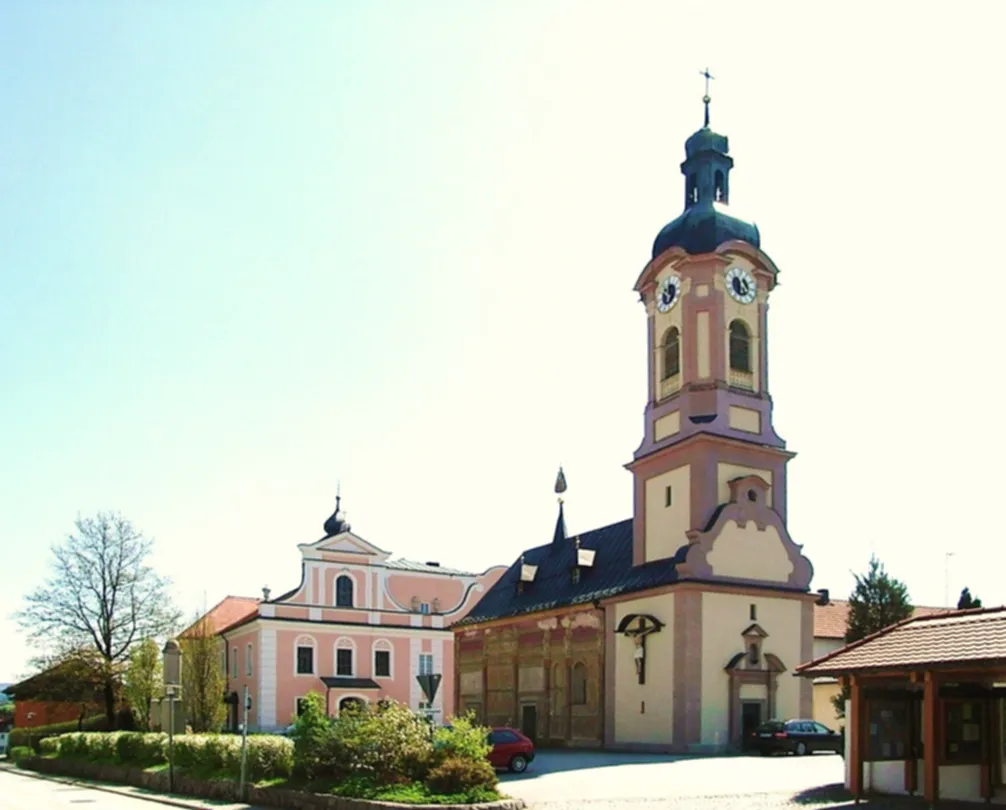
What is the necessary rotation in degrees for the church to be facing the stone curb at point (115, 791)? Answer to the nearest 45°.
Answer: approximately 90° to its right

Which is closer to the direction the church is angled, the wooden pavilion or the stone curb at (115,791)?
the wooden pavilion

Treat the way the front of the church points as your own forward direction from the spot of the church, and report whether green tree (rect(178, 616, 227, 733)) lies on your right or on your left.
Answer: on your right

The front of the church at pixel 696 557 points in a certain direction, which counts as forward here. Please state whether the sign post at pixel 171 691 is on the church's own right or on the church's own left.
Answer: on the church's own right

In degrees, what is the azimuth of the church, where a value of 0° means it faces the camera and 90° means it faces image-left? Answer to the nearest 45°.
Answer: approximately 315°

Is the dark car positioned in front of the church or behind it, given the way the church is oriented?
in front

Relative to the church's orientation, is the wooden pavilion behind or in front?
in front

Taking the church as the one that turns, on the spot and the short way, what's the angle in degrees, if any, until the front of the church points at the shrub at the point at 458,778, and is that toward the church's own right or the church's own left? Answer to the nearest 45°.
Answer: approximately 45° to the church's own right
